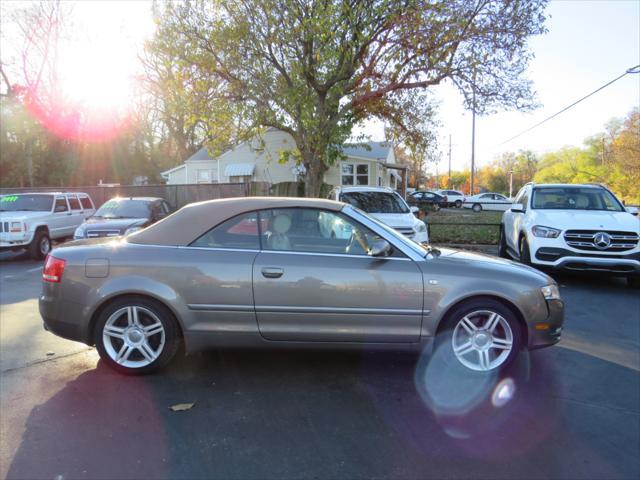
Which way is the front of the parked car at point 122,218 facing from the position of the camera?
facing the viewer and to the left of the viewer

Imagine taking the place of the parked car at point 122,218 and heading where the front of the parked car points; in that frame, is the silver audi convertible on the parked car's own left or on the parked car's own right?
on the parked car's own left

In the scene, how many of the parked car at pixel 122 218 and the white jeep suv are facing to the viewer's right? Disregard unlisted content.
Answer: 0

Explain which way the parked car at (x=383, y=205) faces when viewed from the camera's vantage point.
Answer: facing the viewer and to the right of the viewer

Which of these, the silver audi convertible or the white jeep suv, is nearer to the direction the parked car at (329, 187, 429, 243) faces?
the silver audi convertible

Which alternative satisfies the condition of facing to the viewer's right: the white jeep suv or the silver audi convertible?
the silver audi convertible

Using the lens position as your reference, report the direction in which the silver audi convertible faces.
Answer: facing to the right of the viewer

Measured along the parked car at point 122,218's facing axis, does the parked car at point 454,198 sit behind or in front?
behind

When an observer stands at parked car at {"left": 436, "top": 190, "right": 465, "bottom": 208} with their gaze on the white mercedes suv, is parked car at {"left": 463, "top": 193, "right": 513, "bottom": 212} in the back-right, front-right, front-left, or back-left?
front-left

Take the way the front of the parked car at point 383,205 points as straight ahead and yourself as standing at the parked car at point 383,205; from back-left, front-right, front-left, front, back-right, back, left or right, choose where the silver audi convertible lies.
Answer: front-right

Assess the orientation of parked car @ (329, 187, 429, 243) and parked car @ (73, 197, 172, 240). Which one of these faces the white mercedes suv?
parked car @ (329, 187, 429, 243)

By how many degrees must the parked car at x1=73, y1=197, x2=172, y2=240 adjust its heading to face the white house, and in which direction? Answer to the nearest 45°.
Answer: approximately 180°

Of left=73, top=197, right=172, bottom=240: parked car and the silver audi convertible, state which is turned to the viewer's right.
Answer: the silver audi convertible

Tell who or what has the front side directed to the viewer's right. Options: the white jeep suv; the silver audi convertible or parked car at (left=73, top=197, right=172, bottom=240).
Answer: the silver audi convertible

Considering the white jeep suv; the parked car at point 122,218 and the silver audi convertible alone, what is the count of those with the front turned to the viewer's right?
1
